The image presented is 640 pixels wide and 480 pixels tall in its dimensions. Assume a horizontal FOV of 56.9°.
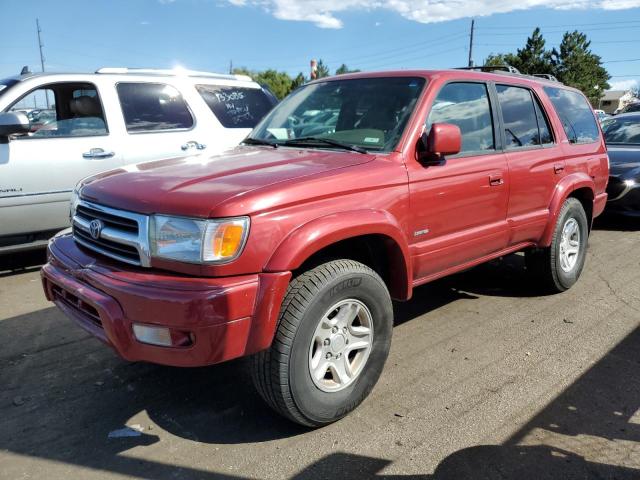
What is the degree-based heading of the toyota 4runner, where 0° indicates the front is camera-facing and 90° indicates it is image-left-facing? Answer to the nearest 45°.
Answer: approximately 45°
